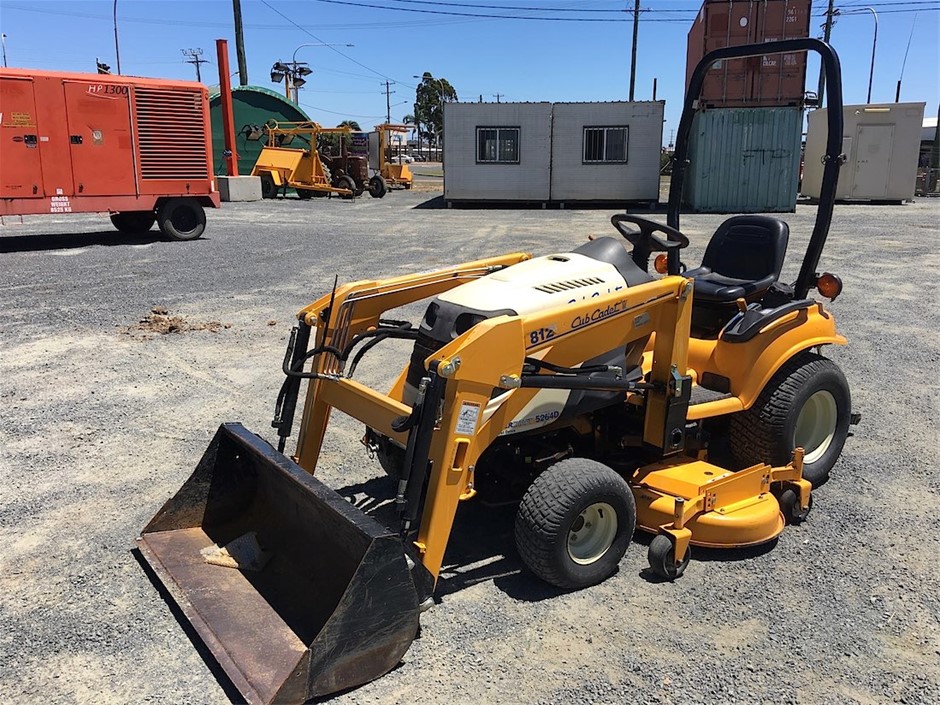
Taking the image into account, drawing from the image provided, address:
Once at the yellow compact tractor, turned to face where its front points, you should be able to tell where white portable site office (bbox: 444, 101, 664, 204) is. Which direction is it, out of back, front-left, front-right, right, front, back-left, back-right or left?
back-right

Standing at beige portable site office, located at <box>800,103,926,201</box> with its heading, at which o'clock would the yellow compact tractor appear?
The yellow compact tractor is roughly at 12 o'clock from the beige portable site office.

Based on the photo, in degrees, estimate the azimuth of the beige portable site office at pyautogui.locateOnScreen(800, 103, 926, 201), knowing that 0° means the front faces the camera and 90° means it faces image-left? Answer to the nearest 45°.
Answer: approximately 0°

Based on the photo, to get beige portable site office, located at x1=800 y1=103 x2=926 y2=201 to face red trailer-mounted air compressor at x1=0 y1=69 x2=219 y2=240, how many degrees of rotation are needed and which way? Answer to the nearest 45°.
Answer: approximately 45° to its right

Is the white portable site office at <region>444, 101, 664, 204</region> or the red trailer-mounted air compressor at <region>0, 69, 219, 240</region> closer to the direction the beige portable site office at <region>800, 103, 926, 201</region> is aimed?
the red trailer-mounted air compressor

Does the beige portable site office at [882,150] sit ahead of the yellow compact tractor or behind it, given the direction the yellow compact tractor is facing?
behind

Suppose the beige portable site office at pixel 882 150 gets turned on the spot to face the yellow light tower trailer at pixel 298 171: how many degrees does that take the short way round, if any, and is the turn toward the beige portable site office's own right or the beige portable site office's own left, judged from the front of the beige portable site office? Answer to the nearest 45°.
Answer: approximately 90° to the beige portable site office's own right

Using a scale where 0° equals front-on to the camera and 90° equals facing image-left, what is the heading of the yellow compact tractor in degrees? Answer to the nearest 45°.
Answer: approximately 45°

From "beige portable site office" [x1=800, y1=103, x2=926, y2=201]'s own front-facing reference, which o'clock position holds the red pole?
The red pole is roughly at 2 o'clock from the beige portable site office.

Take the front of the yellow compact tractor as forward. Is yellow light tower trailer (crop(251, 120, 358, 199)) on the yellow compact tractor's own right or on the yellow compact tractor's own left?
on the yellow compact tractor's own right

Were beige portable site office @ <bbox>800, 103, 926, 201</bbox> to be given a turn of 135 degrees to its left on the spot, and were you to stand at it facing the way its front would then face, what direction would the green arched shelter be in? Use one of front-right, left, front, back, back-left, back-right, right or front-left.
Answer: back-left

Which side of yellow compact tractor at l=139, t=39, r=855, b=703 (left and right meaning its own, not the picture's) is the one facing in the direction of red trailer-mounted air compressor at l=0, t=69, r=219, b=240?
right
